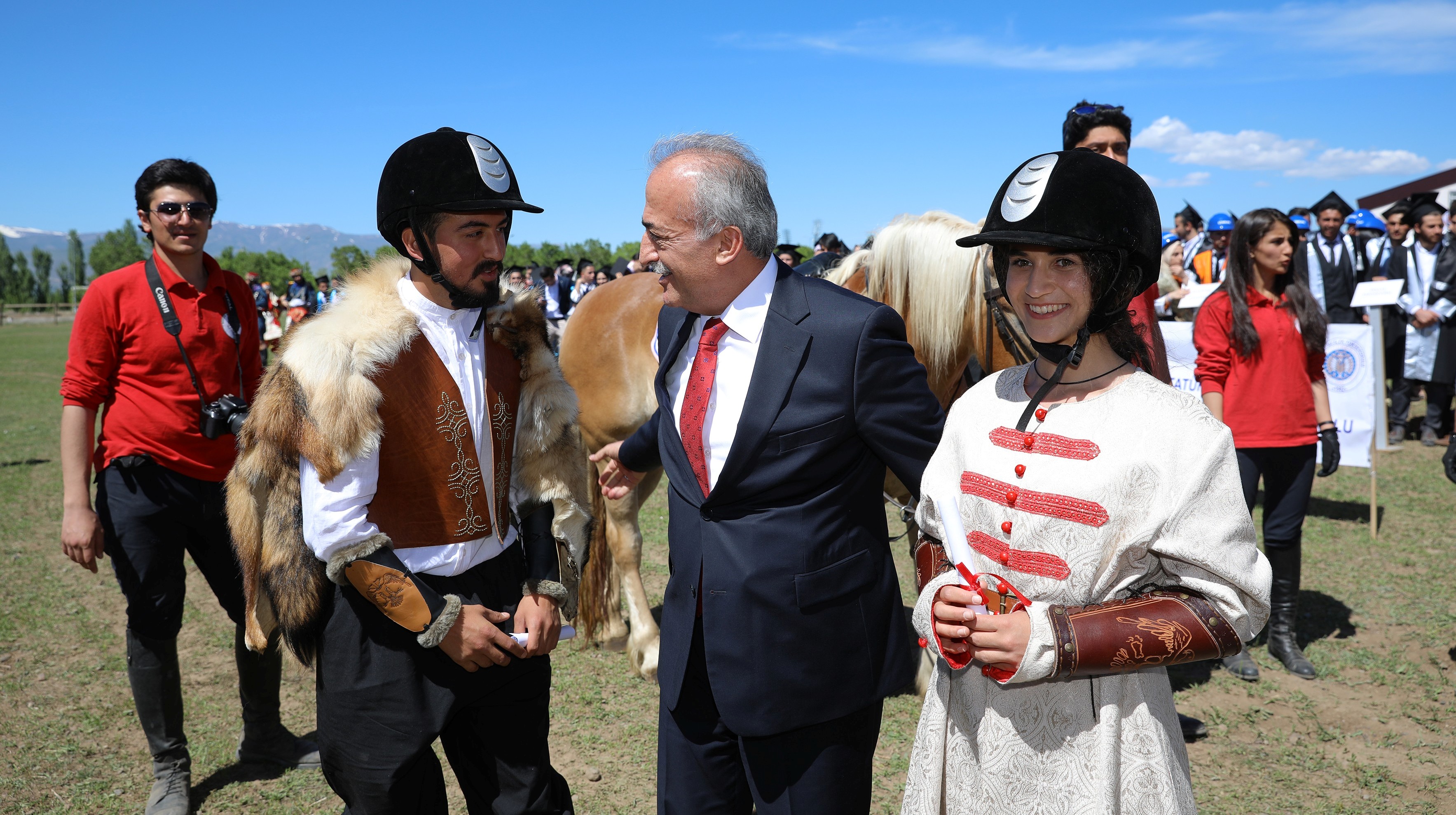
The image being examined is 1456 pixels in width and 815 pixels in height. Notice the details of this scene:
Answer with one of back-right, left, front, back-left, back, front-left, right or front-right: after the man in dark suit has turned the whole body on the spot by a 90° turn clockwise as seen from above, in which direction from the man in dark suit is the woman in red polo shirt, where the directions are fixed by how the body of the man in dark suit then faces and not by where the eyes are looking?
right

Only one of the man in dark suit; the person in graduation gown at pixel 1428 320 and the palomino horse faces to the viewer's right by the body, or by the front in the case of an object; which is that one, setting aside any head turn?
the palomino horse

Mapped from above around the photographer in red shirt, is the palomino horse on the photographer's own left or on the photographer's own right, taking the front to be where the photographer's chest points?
on the photographer's own left

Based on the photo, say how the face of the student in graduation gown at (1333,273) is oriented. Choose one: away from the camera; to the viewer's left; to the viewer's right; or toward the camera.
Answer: toward the camera

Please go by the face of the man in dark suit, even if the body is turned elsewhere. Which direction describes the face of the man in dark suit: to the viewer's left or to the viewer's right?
to the viewer's left

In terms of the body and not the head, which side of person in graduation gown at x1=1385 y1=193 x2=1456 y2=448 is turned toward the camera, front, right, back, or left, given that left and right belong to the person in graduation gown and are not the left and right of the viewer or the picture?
front

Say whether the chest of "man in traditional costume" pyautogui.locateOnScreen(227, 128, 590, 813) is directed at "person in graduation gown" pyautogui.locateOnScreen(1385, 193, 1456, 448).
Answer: no

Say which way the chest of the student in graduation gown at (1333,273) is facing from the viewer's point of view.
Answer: toward the camera

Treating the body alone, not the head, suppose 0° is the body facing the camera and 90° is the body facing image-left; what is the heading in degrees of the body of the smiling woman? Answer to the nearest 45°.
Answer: approximately 45°

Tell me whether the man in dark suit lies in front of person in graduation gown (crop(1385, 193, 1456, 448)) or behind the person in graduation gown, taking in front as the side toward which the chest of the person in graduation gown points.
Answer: in front

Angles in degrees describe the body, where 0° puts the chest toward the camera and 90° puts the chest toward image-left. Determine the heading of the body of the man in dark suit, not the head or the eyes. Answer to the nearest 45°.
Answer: approximately 45°

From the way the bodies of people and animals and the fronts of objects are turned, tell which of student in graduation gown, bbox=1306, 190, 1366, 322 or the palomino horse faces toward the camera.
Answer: the student in graduation gown

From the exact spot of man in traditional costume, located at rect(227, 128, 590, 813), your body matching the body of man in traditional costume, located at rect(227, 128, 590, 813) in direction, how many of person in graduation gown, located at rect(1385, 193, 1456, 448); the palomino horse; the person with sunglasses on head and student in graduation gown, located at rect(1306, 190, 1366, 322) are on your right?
0

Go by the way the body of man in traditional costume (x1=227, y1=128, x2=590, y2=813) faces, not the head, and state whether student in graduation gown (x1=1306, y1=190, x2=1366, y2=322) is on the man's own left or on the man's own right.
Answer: on the man's own left
